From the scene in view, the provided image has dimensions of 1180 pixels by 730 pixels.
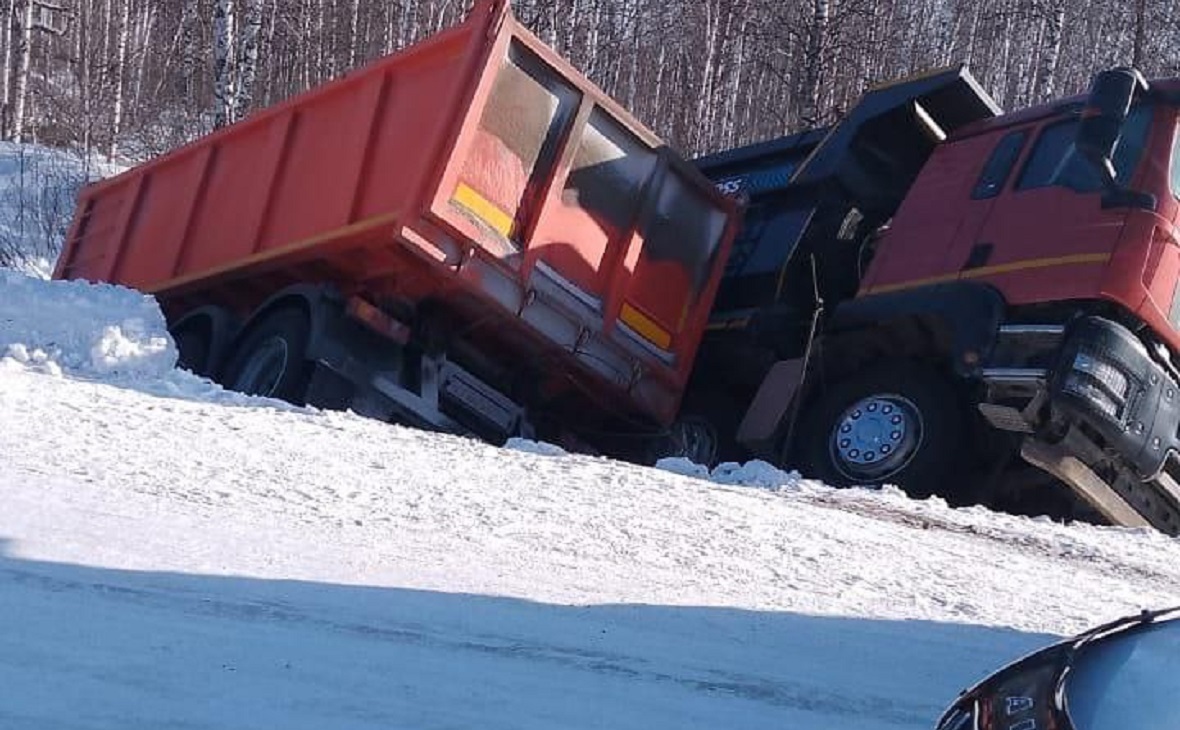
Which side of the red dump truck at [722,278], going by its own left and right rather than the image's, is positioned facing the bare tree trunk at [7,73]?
back

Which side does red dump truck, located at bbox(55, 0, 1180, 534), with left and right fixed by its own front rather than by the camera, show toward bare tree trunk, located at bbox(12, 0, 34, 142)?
back

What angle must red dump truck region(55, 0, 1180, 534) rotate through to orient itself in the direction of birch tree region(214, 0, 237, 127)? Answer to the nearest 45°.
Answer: approximately 180°

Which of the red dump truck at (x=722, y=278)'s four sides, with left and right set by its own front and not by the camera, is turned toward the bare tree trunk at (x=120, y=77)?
back

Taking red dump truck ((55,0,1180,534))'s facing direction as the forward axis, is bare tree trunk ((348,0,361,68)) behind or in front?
behind

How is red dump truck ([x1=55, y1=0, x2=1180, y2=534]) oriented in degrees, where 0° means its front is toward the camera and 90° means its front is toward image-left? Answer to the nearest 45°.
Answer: approximately 315°

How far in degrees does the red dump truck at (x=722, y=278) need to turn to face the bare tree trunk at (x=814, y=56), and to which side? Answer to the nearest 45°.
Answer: approximately 135° to its left
